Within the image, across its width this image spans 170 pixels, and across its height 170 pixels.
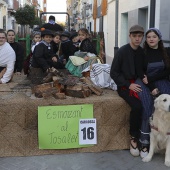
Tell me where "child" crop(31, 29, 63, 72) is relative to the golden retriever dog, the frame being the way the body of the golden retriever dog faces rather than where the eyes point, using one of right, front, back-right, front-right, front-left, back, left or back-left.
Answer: back-right

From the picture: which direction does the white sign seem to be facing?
toward the camera

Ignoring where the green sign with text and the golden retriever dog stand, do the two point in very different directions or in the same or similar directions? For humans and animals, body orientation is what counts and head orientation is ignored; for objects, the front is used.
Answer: same or similar directions

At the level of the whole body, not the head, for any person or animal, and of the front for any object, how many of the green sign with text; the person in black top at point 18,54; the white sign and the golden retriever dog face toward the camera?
4

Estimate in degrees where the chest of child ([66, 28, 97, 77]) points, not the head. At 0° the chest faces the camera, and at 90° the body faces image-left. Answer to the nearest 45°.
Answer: approximately 45°

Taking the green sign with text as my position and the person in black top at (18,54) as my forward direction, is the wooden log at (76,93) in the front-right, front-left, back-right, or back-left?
front-right

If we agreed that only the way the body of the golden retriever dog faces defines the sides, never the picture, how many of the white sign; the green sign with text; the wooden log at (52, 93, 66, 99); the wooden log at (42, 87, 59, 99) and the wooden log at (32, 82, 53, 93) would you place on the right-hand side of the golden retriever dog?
5

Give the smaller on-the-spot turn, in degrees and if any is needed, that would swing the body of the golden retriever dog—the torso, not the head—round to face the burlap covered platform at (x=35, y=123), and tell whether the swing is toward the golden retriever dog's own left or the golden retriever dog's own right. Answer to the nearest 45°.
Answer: approximately 90° to the golden retriever dog's own right

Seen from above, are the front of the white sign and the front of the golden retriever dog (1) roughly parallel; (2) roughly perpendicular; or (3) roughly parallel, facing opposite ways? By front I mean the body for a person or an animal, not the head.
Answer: roughly parallel

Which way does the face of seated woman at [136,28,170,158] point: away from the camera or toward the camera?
toward the camera

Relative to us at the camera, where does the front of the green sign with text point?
facing the viewer

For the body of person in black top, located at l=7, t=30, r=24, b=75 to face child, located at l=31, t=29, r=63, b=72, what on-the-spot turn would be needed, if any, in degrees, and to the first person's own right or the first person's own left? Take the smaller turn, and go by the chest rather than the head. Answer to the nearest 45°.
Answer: approximately 45° to the first person's own left
